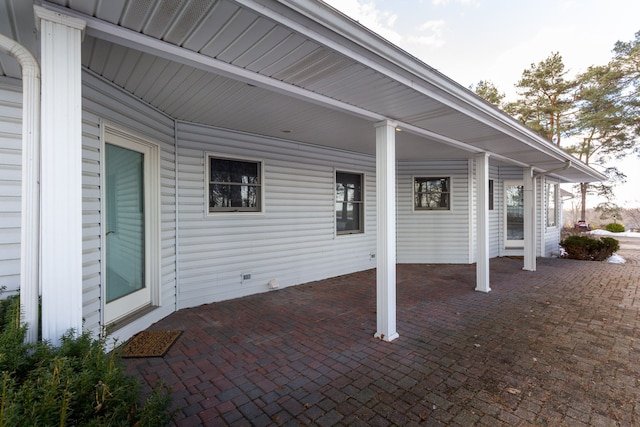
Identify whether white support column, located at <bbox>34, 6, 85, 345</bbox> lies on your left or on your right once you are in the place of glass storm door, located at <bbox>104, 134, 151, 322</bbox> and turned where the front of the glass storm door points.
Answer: on your right

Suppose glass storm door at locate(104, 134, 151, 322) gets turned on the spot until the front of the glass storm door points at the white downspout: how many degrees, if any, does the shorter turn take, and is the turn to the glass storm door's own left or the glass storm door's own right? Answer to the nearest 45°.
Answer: approximately 45° to the glass storm door's own right

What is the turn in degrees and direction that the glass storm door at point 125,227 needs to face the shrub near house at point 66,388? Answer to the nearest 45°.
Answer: approximately 45° to its right

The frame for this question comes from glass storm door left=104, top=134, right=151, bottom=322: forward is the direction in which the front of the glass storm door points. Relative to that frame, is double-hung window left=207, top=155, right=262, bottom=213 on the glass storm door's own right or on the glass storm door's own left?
on the glass storm door's own left

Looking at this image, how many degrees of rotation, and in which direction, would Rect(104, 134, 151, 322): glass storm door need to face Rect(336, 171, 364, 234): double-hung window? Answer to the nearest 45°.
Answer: approximately 45° to its left

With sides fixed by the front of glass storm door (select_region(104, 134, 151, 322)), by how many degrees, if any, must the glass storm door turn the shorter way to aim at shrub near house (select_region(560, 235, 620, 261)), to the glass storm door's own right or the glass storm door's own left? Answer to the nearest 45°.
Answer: approximately 45° to the glass storm door's own left

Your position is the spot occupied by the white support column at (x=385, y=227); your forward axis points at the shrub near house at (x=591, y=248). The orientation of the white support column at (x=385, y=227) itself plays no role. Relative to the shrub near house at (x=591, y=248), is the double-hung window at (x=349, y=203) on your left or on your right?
left
